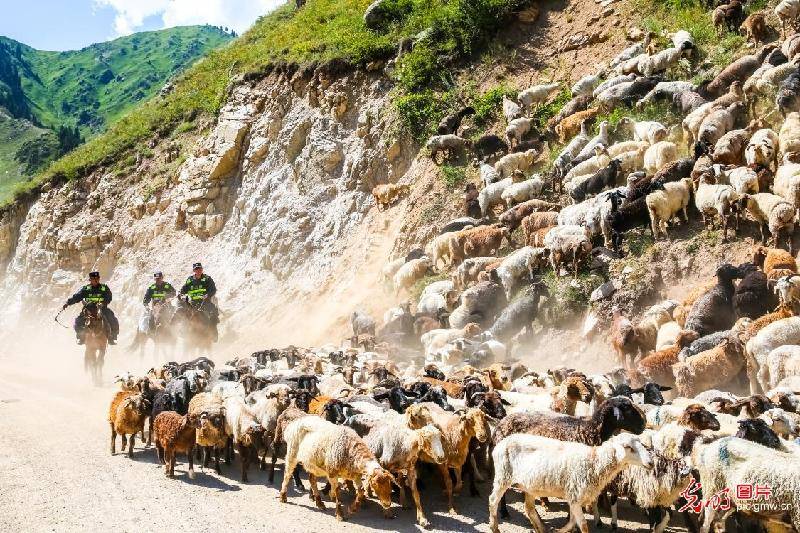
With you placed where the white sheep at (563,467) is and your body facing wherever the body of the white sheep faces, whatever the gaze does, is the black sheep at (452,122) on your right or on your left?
on your left

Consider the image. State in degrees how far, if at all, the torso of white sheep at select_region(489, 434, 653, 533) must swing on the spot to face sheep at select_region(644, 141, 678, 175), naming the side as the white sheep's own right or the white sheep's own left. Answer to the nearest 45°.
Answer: approximately 90° to the white sheep's own left

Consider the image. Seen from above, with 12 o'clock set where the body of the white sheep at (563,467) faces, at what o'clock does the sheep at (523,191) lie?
The sheep is roughly at 9 o'clock from the white sheep.

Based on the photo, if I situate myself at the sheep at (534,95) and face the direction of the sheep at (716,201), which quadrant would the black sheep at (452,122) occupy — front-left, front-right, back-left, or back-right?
back-right
